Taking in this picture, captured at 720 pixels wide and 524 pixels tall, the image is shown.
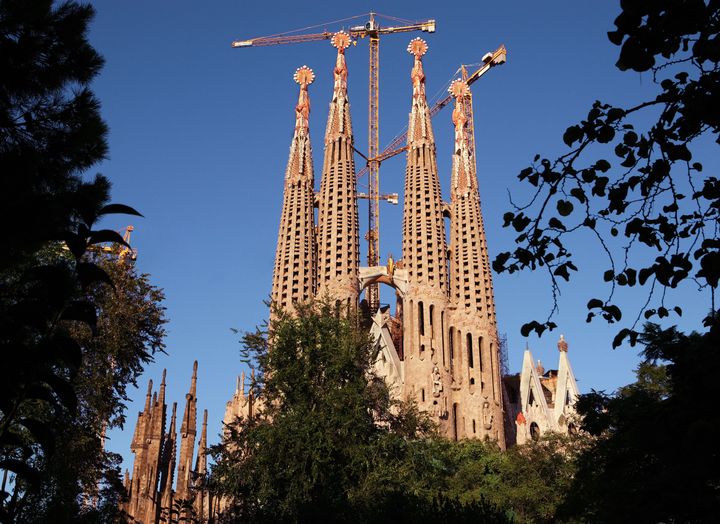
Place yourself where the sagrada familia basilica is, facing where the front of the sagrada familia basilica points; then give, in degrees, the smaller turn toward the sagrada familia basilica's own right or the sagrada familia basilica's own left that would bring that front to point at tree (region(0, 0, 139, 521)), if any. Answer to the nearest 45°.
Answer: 0° — it already faces it

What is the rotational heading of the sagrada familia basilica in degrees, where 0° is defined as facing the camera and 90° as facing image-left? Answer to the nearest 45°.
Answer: approximately 0°

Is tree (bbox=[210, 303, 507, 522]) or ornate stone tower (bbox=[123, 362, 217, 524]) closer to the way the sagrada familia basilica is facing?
the tree

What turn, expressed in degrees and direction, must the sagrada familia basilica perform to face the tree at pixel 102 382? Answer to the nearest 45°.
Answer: approximately 45° to its right

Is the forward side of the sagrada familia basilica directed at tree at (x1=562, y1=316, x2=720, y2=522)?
yes

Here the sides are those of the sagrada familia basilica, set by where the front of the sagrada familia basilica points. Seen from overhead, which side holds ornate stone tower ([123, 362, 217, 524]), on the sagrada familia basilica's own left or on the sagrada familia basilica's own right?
on the sagrada familia basilica's own right
